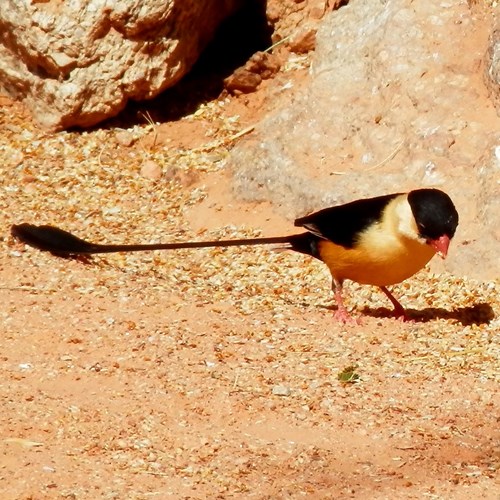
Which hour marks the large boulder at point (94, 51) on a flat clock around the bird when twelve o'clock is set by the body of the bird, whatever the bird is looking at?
The large boulder is roughly at 8 o'clock from the bird.

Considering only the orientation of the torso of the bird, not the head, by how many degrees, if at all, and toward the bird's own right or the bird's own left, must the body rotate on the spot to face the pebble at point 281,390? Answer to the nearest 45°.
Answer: approximately 135° to the bird's own right

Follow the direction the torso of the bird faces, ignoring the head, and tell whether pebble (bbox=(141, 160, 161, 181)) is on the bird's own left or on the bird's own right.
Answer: on the bird's own left

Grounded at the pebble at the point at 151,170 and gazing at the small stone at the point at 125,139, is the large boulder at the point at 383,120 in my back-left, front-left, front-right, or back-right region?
back-right

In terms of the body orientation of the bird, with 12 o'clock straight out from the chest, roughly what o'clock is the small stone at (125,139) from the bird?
The small stone is roughly at 8 o'clock from the bird.

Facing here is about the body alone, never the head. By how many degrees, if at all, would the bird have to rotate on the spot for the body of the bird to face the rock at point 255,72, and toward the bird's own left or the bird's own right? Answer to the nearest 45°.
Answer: approximately 90° to the bird's own left

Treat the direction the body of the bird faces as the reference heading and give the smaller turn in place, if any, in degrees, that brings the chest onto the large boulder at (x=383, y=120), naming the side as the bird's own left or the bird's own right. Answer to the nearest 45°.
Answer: approximately 90° to the bird's own left

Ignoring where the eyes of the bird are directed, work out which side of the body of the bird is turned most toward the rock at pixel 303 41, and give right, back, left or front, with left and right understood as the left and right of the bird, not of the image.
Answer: left

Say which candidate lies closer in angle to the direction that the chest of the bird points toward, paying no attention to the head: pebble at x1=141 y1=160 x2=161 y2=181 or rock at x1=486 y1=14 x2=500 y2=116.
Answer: the rock

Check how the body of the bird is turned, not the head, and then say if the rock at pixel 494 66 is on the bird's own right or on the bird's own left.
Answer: on the bird's own left

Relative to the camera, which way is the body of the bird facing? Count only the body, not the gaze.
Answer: to the viewer's right
